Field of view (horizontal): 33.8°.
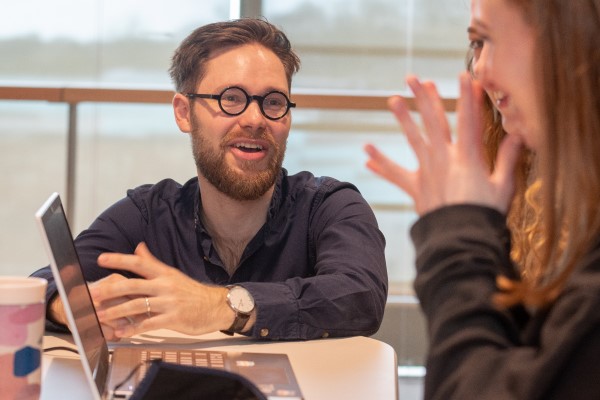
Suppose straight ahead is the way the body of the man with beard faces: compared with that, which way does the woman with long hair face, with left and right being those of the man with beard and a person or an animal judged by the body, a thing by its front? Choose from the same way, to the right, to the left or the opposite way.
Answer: to the right

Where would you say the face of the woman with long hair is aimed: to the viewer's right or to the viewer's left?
to the viewer's left

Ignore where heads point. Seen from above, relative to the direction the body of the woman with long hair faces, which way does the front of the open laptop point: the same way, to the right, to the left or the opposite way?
the opposite way

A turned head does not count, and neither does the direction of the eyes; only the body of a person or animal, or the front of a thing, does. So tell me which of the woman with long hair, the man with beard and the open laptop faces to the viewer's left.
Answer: the woman with long hair

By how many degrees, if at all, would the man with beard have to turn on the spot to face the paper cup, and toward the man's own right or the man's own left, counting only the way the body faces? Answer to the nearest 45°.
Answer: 0° — they already face it

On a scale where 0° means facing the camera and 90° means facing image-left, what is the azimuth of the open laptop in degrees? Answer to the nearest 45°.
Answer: approximately 270°

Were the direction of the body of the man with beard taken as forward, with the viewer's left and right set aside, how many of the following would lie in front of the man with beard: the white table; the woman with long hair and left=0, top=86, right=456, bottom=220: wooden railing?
2

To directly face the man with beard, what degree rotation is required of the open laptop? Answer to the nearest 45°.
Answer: approximately 90° to its left

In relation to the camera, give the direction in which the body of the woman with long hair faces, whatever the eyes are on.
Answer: to the viewer's left

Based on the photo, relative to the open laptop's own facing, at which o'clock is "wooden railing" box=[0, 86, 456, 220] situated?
The wooden railing is roughly at 9 o'clock from the open laptop.

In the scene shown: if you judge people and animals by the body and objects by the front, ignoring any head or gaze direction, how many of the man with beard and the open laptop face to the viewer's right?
1
